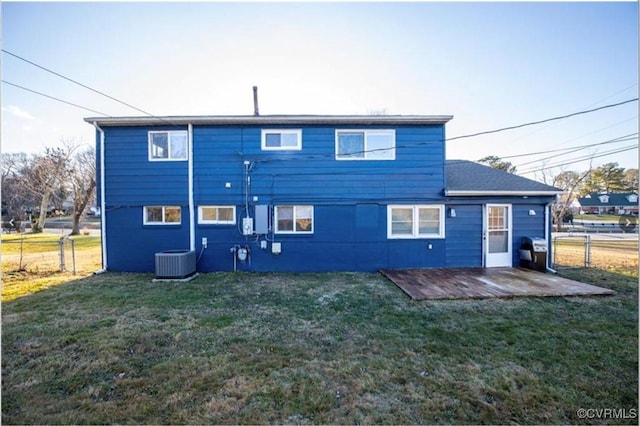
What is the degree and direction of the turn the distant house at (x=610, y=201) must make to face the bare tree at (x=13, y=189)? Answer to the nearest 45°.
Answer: approximately 45° to its right

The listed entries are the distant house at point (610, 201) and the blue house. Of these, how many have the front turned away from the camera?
1

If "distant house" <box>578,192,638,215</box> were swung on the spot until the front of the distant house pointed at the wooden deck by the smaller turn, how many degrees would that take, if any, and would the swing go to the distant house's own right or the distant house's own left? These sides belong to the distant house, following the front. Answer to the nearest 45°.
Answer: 0° — it already faces it

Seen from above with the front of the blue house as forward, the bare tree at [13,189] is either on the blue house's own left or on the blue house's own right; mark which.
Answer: on the blue house's own left

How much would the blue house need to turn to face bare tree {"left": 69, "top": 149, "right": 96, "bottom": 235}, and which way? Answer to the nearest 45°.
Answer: approximately 45° to its left

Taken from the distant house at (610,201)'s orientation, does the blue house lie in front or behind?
in front

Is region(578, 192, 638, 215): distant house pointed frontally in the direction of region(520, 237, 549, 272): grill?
yes

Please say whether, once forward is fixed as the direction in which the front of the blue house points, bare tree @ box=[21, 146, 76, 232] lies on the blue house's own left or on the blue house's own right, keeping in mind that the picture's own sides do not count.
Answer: on the blue house's own left

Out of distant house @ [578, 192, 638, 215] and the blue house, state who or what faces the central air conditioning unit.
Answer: the distant house

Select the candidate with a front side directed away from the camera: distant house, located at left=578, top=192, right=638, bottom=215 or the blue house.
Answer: the blue house

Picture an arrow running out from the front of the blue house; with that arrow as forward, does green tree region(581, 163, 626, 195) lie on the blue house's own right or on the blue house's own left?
on the blue house's own right

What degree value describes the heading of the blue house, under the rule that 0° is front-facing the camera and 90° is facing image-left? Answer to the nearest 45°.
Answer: approximately 180°

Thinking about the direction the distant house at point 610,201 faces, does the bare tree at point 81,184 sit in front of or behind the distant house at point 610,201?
in front

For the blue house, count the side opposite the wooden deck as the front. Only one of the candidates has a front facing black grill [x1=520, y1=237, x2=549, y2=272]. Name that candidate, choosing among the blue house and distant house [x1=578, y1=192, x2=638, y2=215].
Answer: the distant house

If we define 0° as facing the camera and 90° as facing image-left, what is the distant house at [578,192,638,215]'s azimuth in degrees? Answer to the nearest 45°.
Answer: approximately 0°
